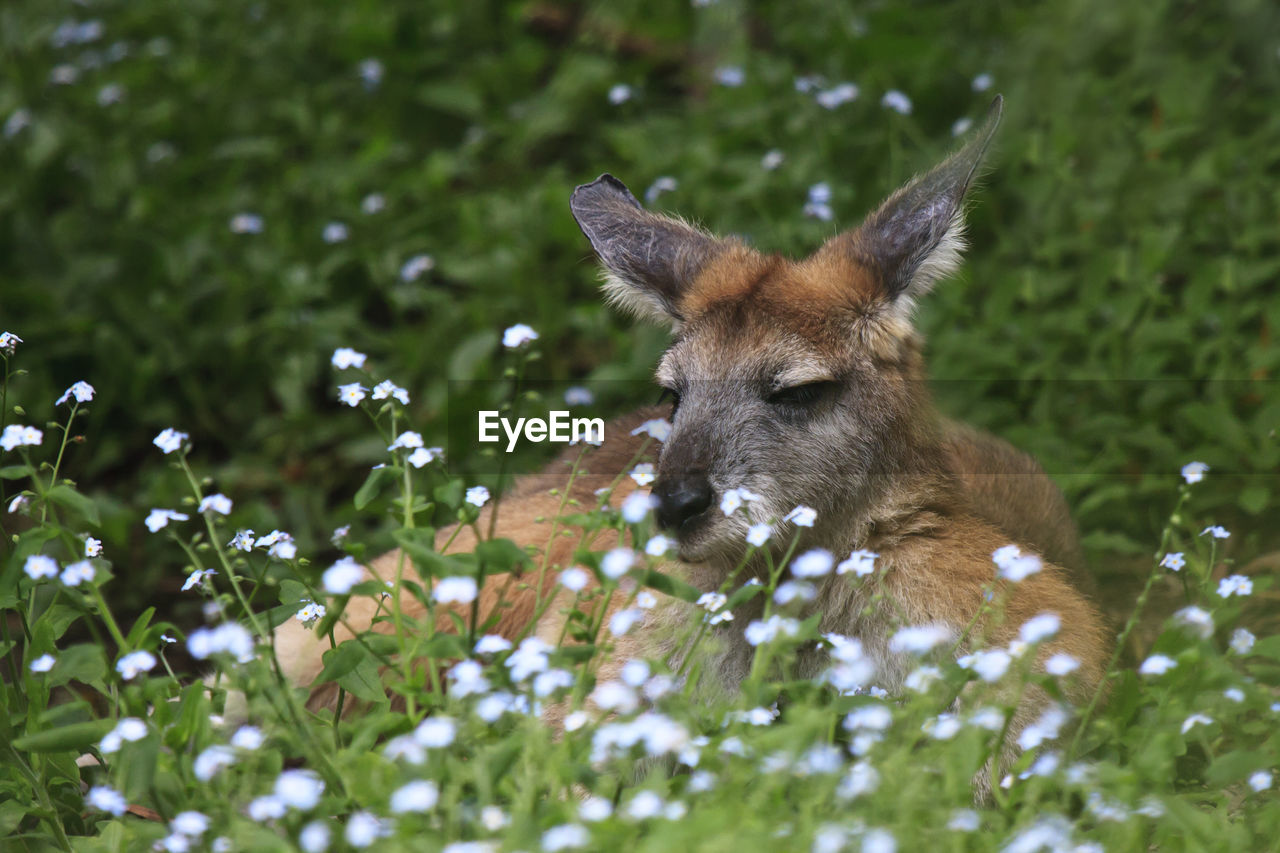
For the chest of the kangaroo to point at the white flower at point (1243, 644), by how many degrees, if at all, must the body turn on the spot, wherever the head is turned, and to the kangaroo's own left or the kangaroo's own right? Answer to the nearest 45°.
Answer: approximately 90° to the kangaroo's own left

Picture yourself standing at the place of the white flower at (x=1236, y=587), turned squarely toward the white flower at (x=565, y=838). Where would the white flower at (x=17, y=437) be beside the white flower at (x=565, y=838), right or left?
right

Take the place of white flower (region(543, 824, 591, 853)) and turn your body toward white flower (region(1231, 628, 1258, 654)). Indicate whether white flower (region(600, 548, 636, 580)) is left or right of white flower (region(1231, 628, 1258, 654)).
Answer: left

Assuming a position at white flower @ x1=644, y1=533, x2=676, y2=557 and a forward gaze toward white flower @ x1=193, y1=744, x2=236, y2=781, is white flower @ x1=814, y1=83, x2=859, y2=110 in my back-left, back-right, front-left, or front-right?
back-right
